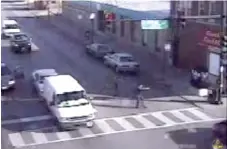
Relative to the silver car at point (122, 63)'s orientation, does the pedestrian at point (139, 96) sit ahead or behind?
behind

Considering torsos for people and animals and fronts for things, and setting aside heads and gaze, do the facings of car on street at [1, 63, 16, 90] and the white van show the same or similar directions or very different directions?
same or similar directions

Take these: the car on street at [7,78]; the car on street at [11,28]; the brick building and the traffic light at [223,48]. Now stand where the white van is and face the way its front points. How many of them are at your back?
2

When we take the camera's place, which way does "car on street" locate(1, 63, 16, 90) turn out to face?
facing the viewer and to the right of the viewer

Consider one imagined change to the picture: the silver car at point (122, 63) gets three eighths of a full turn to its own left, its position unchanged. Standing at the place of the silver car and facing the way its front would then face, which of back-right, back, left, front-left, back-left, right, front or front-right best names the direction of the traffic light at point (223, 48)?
front

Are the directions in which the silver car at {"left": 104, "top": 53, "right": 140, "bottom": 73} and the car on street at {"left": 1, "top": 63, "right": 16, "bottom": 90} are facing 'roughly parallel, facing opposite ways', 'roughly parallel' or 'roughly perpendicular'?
roughly parallel, facing opposite ways

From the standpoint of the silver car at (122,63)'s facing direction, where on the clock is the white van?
The white van is roughly at 8 o'clock from the silver car.

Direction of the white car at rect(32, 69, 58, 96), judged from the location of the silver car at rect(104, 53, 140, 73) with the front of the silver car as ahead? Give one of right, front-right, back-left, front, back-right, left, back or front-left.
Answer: left

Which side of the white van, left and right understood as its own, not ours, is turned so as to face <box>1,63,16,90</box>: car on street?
back

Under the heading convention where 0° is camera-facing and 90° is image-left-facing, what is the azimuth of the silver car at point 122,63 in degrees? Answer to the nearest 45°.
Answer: approximately 135°
